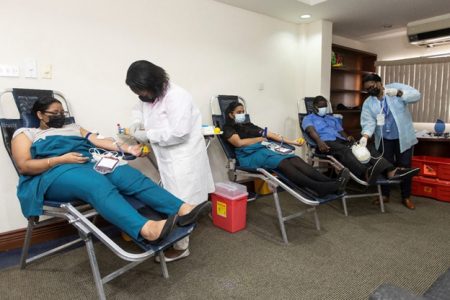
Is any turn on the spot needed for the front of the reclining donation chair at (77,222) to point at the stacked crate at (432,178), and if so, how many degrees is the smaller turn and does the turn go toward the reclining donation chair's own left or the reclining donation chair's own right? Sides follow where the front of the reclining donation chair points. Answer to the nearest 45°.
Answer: approximately 45° to the reclining donation chair's own left

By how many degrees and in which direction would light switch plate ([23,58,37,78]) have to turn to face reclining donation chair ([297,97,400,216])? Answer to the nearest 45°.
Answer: approximately 90° to its left

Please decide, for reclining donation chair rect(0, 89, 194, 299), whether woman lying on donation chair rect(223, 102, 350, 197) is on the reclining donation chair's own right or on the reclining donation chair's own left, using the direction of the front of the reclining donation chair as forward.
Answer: on the reclining donation chair's own left
